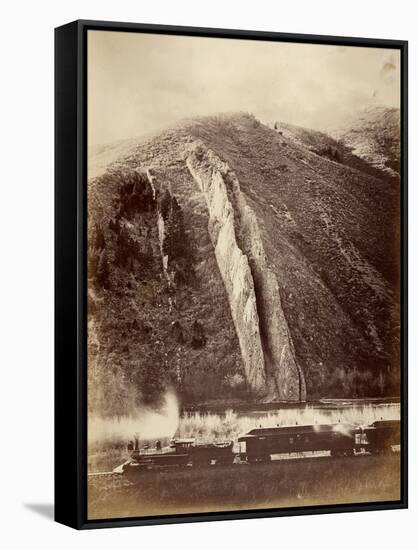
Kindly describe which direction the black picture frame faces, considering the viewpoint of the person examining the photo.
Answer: facing the viewer and to the right of the viewer
